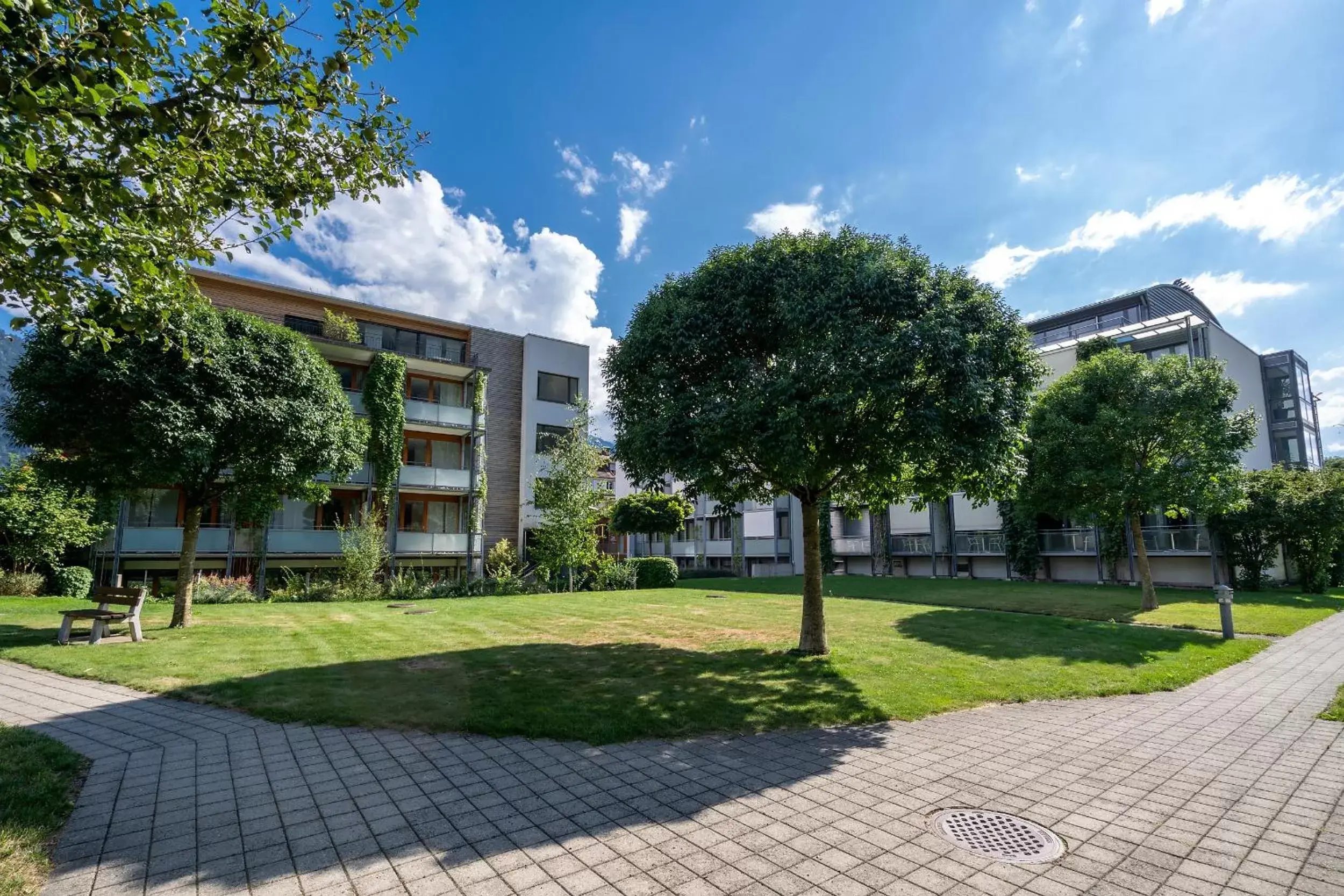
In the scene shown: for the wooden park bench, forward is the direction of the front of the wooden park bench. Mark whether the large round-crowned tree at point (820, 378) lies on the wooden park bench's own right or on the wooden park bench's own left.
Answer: on the wooden park bench's own left

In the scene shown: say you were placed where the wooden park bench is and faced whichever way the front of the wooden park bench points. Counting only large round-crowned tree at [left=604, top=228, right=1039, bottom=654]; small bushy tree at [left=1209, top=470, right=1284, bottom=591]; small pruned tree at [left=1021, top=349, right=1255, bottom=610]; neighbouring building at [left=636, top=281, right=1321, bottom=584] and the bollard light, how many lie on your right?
0

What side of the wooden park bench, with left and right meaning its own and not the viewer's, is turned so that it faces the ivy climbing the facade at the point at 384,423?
back

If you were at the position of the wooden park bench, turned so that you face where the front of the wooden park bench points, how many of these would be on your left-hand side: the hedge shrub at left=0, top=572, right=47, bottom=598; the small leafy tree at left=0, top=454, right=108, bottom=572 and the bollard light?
1

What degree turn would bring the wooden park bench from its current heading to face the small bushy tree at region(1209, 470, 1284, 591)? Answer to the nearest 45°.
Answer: approximately 135° to its left

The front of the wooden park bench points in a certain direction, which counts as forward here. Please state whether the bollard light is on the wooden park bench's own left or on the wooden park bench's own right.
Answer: on the wooden park bench's own left

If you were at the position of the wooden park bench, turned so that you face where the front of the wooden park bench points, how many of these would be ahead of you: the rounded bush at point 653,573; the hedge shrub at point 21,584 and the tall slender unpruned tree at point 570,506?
0

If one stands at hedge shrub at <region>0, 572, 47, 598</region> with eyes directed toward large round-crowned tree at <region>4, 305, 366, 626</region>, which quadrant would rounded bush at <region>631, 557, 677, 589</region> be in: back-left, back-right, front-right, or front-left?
front-left

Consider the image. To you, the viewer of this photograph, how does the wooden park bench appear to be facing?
facing the viewer and to the left of the viewer

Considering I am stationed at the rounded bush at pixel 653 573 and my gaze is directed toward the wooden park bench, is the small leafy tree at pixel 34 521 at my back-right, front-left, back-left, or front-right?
front-right

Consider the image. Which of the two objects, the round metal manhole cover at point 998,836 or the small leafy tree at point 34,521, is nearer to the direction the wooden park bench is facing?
the round metal manhole cover

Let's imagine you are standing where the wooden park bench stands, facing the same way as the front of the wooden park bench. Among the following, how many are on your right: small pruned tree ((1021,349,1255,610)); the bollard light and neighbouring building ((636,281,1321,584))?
0

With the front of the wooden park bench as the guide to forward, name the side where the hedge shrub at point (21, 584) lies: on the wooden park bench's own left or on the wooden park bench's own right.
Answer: on the wooden park bench's own right

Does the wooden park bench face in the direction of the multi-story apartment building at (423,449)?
no

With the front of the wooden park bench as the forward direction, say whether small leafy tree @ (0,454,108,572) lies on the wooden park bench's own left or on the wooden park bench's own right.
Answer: on the wooden park bench's own right

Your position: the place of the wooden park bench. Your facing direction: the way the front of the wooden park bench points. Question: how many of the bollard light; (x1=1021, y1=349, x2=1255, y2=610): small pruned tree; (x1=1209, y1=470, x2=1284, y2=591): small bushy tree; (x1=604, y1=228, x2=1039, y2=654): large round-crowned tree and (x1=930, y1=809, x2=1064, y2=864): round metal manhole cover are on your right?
0
